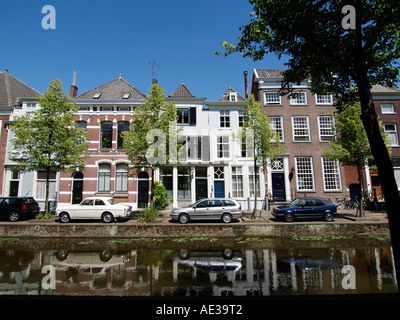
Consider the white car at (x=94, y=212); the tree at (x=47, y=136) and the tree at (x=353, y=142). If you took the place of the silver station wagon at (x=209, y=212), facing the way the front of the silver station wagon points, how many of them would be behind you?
1

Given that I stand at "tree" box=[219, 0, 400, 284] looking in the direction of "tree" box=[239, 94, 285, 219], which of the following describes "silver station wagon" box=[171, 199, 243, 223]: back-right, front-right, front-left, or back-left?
front-left

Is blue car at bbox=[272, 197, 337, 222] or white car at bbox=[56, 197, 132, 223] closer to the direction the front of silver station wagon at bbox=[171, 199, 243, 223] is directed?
the white car

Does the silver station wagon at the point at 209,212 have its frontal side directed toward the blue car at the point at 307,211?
no

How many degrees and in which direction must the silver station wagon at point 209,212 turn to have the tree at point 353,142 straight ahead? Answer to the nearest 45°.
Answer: approximately 180°

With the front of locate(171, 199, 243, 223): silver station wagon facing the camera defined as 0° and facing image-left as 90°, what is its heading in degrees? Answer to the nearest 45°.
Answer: approximately 90°

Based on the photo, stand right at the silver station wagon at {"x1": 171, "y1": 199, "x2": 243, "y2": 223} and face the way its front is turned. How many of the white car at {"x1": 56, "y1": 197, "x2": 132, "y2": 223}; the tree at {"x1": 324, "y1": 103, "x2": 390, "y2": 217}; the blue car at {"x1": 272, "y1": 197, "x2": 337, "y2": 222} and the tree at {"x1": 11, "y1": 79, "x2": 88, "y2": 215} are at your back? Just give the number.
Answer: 2

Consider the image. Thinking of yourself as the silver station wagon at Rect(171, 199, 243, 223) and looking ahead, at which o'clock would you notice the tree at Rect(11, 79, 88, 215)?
The tree is roughly at 12 o'clock from the silver station wagon.
